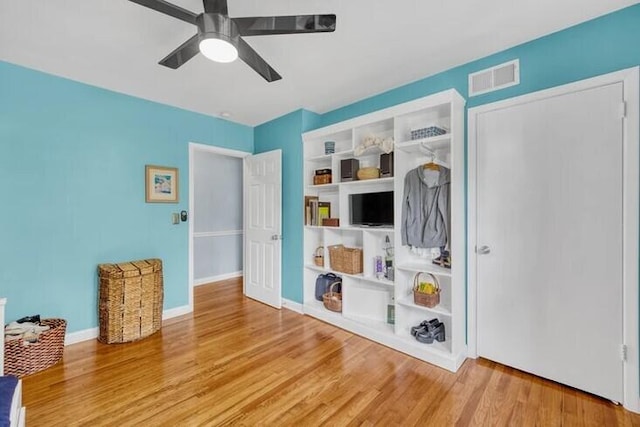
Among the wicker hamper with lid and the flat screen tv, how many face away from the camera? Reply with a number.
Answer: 0

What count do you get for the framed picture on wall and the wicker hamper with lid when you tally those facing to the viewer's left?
0

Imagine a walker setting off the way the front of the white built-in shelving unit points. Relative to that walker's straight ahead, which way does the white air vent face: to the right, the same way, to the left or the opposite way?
the same way

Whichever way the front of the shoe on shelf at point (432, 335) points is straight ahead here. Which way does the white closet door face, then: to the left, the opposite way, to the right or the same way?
the same way

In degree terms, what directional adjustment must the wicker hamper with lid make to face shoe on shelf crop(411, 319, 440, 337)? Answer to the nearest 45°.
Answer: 0° — it already faces it

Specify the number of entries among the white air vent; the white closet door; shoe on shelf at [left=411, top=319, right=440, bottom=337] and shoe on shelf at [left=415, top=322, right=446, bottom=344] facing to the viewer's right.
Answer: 0

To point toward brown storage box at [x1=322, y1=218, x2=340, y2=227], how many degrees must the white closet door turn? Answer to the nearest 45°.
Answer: approximately 45° to its right

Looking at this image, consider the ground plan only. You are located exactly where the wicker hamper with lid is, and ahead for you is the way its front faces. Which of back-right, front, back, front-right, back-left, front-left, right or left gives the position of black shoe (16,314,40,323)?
back-right

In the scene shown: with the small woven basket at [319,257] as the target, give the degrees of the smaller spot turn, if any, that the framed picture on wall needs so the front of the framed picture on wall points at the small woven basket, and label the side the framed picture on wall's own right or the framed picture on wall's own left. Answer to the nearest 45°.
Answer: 0° — it already faces it

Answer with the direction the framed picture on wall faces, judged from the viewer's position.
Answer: facing the viewer and to the right of the viewer

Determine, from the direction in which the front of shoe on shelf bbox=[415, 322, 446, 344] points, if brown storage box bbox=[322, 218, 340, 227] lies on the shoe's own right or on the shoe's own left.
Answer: on the shoe's own right

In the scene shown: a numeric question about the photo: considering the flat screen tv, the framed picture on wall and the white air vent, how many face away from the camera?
0

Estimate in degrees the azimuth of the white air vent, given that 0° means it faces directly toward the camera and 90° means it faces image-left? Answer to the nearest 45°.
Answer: approximately 45°

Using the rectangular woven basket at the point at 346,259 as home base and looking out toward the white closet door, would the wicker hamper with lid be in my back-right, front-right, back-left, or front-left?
back-right

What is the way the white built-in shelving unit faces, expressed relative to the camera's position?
facing the viewer and to the left of the viewer

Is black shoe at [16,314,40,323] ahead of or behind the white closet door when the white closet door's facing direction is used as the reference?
ahead
